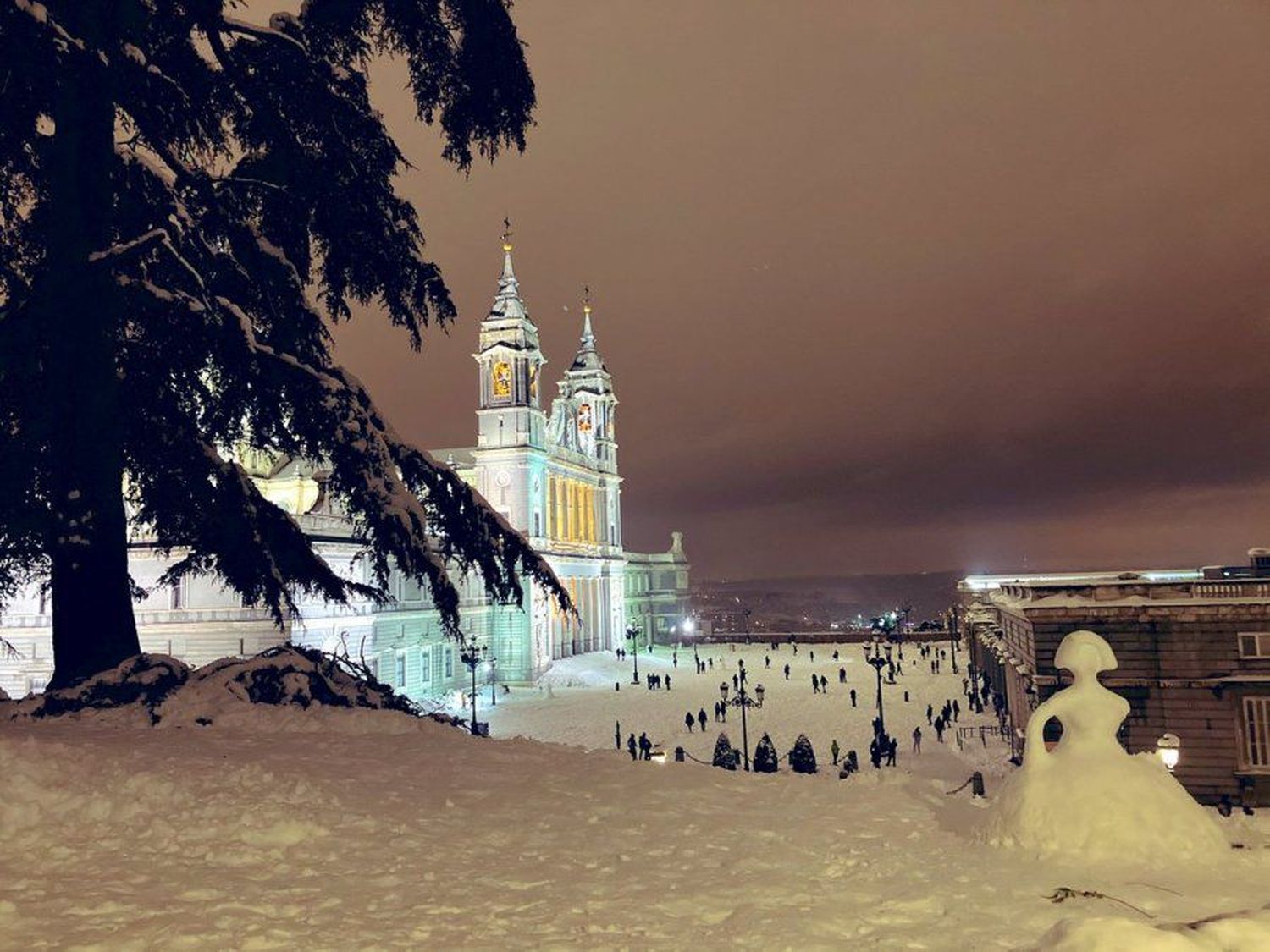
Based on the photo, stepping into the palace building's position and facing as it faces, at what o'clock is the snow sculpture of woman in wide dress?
The snow sculpture of woman in wide dress is roughly at 9 o'clock from the palace building.

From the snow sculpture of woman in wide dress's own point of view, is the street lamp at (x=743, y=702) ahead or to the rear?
to the rear

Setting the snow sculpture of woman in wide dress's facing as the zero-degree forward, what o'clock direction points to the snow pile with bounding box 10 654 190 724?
The snow pile is roughly at 3 o'clock from the snow sculpture of woman in wide dress.

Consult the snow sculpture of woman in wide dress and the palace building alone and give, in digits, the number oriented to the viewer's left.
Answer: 1

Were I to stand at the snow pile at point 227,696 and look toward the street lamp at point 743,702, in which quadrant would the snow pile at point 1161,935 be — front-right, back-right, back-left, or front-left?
back-right

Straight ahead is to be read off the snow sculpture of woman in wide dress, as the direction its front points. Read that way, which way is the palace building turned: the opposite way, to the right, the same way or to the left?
to the right

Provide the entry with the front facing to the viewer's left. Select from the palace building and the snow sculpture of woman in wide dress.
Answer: the palace building

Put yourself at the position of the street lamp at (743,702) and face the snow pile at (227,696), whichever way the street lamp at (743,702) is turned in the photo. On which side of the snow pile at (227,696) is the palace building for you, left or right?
left

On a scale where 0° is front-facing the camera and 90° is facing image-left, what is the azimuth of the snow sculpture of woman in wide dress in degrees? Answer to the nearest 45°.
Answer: approximately 0°

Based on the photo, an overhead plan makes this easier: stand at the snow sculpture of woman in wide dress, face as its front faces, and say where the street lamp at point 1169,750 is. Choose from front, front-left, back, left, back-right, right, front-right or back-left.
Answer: back

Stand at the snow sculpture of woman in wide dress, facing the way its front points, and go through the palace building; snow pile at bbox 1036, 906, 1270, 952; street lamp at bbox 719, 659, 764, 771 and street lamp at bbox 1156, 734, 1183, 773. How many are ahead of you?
1

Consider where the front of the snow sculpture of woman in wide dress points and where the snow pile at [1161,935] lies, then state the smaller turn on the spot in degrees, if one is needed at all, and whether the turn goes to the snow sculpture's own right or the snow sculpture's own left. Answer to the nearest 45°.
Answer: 0° — it already faces it

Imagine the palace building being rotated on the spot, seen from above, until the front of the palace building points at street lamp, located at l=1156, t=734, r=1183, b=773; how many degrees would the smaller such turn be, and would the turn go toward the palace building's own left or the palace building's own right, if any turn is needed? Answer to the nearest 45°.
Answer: approximately 90° to the palace building's own left

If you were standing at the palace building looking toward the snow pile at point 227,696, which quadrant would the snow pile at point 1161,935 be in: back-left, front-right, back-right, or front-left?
front-left

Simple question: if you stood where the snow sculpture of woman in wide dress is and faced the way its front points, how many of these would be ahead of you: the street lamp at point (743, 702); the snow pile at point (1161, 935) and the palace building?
1

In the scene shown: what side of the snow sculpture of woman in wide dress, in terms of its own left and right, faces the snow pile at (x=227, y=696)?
right

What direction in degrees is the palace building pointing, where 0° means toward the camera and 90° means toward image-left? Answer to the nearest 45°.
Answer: approximately 90°

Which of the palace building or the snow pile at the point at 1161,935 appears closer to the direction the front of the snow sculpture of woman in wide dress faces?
the snow pile
